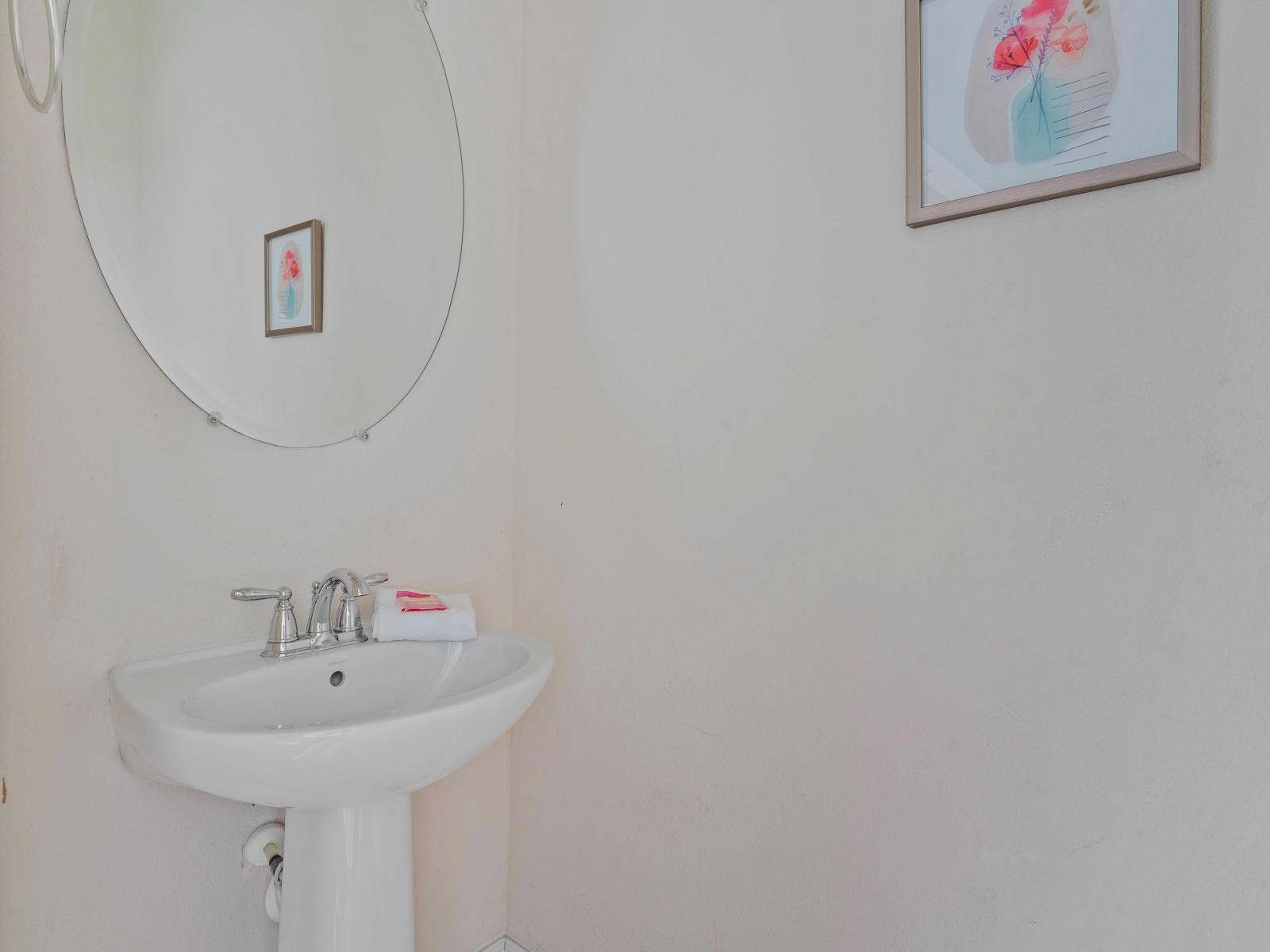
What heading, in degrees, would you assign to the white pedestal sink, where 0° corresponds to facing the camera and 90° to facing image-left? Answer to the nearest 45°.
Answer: approximately 315°

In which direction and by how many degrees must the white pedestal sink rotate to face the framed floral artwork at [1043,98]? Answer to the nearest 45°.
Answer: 0° — it already faces it
